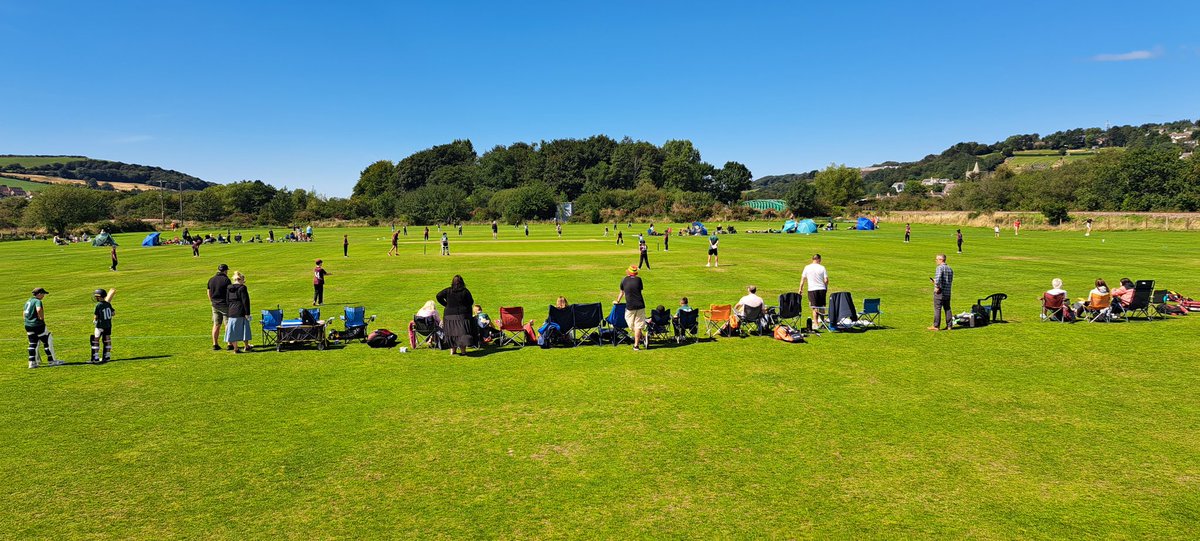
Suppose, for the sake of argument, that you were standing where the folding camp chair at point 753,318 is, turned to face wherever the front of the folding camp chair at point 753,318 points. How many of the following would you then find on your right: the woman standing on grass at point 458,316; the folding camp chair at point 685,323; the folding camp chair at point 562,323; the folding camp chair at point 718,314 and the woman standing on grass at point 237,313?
0

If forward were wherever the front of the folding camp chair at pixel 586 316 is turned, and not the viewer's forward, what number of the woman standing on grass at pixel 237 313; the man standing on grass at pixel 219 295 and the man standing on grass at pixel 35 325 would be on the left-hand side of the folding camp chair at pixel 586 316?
3

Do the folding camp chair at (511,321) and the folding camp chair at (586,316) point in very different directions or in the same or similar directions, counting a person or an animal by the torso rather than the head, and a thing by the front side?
same or similar directions

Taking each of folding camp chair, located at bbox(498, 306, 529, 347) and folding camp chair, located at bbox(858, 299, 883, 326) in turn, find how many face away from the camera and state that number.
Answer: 2

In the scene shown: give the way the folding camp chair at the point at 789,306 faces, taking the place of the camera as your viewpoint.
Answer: facing away from the viewer

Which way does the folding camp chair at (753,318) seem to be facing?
away from the camera

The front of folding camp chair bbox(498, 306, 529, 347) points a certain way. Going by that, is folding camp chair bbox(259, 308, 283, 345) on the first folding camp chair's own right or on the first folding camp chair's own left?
on the first folding camp chair's own left

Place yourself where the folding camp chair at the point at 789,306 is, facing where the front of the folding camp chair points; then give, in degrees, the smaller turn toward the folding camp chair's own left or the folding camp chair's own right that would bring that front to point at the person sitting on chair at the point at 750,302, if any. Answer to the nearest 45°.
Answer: approximately 135° to the folding camp chair's own left

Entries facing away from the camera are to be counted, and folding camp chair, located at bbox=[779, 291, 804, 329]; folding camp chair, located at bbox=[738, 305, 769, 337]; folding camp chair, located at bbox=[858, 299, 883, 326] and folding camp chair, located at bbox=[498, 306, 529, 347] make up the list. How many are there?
4

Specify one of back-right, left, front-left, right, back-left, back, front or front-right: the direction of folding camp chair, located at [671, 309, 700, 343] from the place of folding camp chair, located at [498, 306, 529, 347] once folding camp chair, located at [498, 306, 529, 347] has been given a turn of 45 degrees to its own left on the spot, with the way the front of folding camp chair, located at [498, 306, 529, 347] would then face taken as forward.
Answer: back-right

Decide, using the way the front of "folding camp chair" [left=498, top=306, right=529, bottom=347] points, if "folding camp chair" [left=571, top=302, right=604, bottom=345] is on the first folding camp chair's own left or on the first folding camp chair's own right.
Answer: on the first folding camp chair's own right

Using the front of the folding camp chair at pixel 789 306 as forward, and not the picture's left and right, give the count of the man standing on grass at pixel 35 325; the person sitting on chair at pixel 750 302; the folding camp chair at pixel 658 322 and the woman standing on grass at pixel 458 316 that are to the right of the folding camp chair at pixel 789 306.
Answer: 0

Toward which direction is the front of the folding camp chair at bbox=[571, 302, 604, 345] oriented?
away from the camera

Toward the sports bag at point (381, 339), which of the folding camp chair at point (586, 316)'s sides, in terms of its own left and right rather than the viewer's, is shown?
left

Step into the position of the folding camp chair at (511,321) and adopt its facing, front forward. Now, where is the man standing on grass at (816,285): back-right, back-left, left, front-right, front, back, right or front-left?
right

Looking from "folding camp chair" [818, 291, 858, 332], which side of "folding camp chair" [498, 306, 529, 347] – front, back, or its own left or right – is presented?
right

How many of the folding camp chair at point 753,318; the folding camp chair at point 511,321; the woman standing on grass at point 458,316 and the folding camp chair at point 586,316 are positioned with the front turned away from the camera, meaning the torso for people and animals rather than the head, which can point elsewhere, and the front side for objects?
4

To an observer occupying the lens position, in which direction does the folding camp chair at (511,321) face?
facing away from the viewer

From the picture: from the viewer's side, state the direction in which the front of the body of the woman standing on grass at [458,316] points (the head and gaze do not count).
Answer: away from the camera

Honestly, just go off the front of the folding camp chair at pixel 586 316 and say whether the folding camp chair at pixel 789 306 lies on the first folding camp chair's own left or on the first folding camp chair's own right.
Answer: on the first folding camp chair's own right

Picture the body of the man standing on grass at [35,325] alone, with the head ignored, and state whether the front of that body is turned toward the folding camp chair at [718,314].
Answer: no
